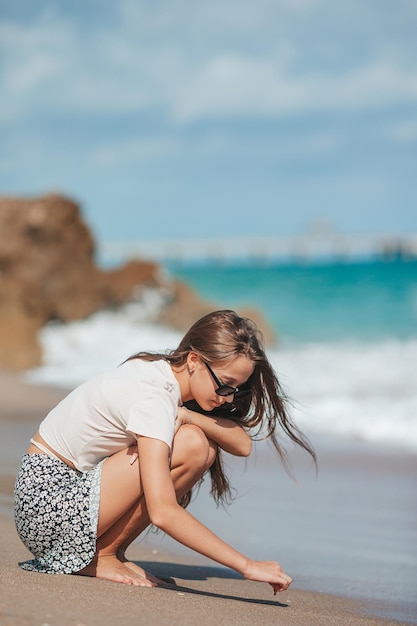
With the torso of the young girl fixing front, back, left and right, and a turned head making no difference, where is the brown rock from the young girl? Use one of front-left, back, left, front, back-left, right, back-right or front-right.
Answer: left

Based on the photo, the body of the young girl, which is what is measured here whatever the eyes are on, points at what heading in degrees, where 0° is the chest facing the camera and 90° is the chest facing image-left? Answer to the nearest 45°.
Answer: approximately 270°

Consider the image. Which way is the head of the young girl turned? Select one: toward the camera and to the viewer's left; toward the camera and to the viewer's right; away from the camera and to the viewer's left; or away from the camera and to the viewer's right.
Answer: toward the camera and to the viewer's right
